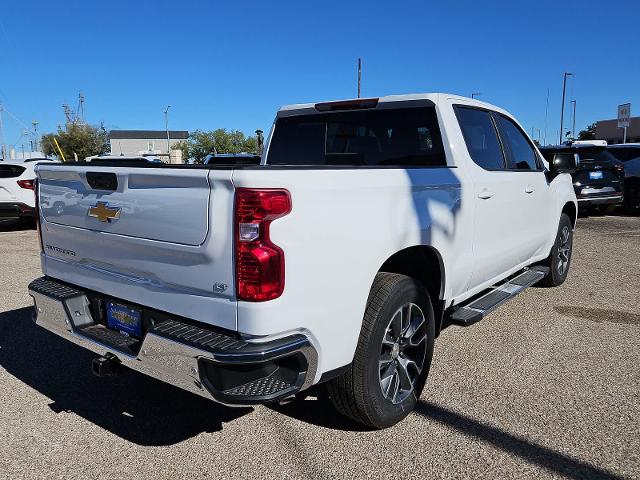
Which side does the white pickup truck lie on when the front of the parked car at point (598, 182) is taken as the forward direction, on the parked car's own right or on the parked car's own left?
on the parked car's own left

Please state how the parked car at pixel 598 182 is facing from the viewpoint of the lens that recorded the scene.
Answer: facing away from the viewer and to the left of the viewer

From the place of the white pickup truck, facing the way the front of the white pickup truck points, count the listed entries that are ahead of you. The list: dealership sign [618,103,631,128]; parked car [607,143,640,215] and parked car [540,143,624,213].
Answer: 3

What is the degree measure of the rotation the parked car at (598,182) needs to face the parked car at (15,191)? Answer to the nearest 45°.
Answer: approximately 90° to its left

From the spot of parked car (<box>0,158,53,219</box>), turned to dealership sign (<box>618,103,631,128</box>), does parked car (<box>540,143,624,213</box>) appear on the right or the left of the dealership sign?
right

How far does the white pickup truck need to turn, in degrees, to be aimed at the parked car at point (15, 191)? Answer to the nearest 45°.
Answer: approximately 90° to its left

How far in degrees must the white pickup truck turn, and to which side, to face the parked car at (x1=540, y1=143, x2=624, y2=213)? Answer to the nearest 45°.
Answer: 0° — it already faces it

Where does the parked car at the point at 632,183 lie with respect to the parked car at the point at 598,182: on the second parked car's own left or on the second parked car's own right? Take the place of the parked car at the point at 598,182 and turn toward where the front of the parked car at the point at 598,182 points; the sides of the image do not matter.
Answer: on the second parked car's own right

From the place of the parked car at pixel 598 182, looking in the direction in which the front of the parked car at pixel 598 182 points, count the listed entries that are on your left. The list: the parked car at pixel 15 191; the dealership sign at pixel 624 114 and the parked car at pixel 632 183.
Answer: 1

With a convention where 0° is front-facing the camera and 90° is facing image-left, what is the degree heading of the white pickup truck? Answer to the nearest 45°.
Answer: approximately 225°
